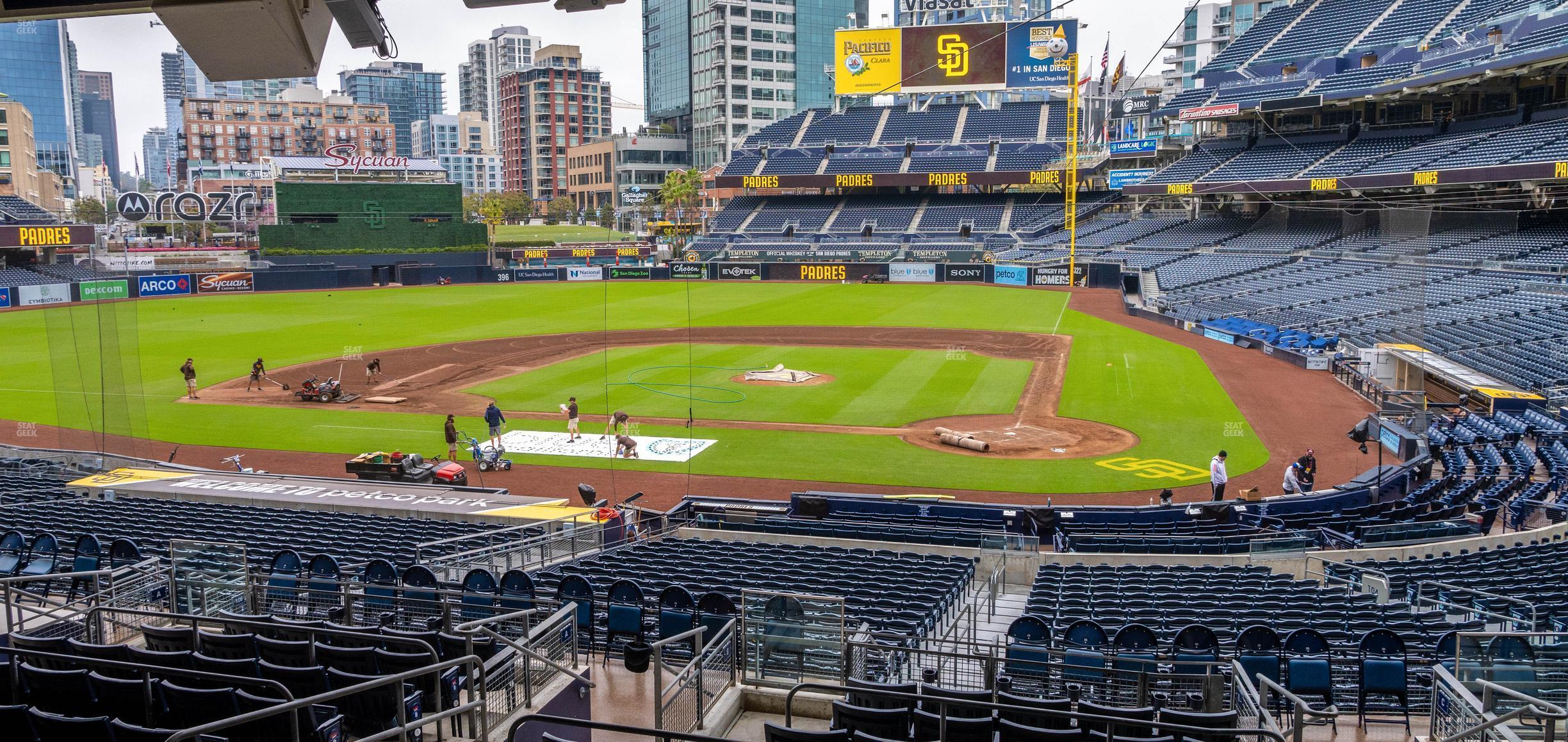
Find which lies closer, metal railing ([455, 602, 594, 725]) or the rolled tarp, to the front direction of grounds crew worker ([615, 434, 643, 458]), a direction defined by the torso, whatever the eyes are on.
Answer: the metal railing

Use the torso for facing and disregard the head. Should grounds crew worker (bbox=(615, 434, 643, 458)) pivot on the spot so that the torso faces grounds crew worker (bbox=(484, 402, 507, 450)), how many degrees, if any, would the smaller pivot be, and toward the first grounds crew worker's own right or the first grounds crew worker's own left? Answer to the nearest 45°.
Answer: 0° — they already face them

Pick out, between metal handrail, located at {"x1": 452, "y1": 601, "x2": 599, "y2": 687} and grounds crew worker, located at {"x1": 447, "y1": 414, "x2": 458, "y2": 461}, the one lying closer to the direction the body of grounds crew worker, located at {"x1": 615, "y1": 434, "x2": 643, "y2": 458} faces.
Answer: the grounds crew worker

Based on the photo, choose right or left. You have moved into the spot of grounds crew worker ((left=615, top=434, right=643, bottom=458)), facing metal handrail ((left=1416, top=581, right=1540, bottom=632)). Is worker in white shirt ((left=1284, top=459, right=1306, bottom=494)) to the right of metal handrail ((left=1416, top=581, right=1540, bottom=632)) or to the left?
left

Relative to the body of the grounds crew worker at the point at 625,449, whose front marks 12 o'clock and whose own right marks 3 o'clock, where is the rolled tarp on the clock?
The rolled tarp is roughly at 6 o'clock from the grounds crew worker.

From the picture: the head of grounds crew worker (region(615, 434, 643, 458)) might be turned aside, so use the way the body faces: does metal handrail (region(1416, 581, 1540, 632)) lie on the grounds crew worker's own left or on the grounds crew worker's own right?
on the grounds crew worker's own left

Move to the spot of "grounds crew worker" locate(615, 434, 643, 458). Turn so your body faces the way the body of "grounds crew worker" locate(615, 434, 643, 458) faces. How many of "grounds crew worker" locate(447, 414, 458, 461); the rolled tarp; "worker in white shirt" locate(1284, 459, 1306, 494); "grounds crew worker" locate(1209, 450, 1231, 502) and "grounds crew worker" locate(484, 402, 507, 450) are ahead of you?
2

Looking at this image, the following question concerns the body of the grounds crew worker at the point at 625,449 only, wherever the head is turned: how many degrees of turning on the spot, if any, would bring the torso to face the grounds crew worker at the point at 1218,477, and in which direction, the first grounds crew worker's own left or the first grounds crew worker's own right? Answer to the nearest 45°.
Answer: approximately 135° to the first grounds crew worker's own left

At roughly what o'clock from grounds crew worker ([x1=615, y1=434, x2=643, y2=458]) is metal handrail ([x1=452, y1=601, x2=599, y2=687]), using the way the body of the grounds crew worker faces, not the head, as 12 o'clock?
The metal handrail is roughly at 9 o'clock from the grounds crew worker.
